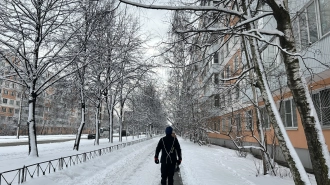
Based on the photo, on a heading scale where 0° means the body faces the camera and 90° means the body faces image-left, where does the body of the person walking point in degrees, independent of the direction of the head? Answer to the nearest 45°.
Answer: approximately 180°
